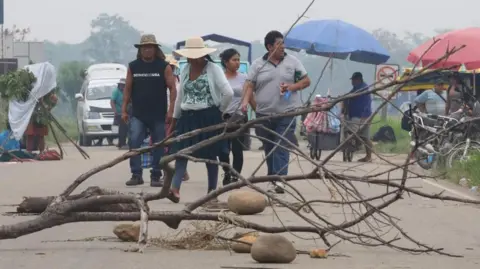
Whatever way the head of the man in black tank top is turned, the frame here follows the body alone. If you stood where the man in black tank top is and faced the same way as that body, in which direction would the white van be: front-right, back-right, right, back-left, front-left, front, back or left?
back

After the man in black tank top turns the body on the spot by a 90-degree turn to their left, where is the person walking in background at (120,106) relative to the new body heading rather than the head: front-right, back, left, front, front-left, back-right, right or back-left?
left

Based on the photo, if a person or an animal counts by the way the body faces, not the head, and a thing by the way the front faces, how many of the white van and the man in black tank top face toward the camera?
2

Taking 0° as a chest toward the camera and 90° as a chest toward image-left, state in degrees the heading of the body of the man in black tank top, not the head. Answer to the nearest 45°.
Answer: approximately 0°
